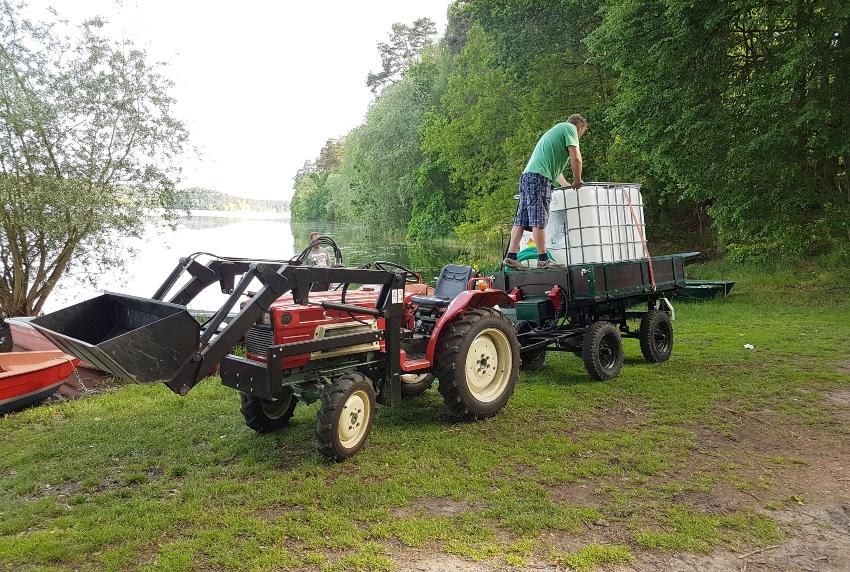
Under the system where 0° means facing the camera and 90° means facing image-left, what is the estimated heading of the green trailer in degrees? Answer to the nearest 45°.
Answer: approximately 45°

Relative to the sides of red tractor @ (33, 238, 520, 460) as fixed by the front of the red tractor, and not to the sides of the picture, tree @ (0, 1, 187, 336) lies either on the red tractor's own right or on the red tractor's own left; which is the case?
on the red tractor's own right

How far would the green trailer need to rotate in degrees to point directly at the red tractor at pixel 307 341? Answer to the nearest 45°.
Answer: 0° — it already faces it

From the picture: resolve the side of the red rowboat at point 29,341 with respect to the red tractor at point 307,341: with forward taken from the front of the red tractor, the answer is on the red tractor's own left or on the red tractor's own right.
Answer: on the red tractor's own right

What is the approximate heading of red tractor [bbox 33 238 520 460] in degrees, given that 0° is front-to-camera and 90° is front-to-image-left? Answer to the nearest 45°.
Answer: approximately 45°
